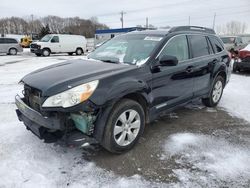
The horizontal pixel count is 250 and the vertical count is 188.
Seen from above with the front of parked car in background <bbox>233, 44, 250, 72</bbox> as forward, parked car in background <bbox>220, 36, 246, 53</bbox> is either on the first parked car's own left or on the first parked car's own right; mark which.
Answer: on the first parked car's own right

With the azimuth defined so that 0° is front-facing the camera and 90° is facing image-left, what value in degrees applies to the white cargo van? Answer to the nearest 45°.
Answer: approximately 45°

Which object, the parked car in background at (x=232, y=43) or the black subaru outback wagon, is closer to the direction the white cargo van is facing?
the black subaru outback wagon

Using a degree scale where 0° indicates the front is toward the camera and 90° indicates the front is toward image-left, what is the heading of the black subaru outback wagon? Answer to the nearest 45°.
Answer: approximately 45°

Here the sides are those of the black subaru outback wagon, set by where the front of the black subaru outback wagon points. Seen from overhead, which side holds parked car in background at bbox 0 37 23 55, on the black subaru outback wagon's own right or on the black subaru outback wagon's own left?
on the black subaru outback wagon's own right

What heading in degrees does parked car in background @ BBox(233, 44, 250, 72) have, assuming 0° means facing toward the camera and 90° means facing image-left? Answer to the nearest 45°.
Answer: approximately 45°

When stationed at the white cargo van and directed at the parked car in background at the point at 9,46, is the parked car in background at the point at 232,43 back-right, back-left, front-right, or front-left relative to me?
back-left

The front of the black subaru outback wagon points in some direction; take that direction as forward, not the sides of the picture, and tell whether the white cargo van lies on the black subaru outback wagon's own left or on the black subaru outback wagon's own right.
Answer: on the black subaru outback wagon's own right
